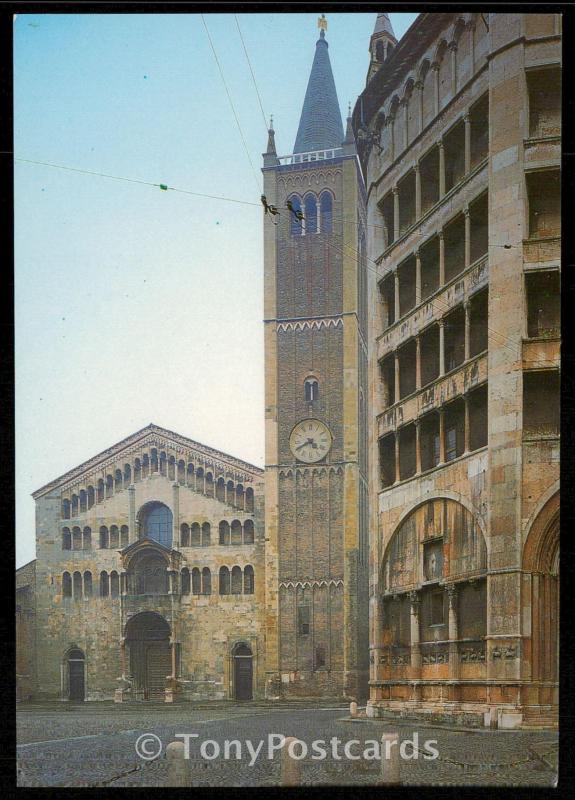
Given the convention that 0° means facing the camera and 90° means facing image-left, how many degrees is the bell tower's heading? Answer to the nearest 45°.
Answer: approximately 0°
